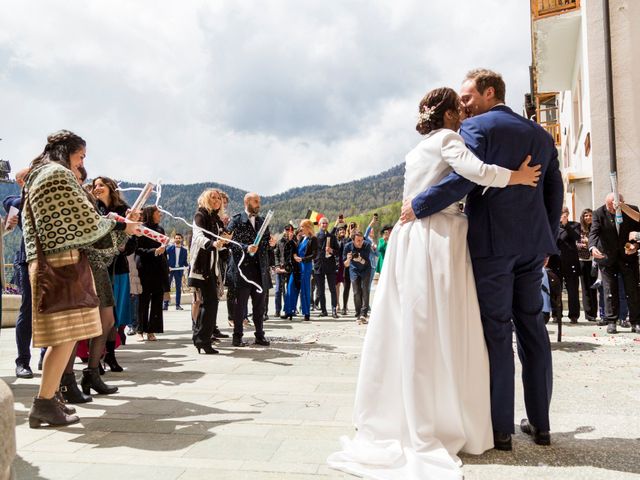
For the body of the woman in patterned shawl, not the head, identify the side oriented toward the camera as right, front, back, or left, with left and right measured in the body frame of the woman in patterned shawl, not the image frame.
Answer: right

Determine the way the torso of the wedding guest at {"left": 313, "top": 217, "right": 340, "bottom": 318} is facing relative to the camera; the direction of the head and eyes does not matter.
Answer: toward the camera

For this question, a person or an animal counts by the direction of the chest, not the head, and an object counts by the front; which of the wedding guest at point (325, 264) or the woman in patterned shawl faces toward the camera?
the wedding guest

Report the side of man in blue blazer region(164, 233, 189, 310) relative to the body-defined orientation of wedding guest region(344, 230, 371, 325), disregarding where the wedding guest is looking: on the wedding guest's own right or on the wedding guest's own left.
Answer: on the wedding guest's own right

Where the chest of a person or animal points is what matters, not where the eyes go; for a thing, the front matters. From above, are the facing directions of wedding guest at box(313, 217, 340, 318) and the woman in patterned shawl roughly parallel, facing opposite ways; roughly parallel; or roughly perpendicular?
roughly perpendicular

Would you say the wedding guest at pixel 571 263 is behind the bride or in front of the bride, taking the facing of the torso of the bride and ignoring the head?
in front

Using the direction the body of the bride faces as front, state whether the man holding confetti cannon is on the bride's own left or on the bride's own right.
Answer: on the bride's own left

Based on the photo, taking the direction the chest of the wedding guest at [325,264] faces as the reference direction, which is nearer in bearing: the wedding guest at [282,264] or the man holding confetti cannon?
the man holding confetti cannon

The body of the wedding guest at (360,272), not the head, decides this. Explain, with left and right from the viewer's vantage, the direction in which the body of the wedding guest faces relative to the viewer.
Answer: facing the viewer

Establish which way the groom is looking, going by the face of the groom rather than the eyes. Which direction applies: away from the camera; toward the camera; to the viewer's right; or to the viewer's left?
to the viewer's left

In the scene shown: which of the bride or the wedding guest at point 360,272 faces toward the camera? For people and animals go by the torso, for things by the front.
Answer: the wedding guest

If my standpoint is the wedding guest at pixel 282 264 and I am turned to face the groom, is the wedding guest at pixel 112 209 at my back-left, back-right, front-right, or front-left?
front-right

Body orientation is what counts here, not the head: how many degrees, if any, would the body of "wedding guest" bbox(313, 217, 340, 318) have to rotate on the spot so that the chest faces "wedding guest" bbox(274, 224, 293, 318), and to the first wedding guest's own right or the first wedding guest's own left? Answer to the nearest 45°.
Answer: approximately 90° to the first wedding guest's own right

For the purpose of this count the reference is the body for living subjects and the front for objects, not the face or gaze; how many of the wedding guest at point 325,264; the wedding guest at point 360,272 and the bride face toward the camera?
2

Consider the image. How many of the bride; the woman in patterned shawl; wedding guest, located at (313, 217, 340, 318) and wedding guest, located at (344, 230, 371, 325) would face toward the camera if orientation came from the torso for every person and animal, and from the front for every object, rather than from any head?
2

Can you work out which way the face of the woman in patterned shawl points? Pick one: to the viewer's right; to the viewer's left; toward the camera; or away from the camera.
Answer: to the viewer's right

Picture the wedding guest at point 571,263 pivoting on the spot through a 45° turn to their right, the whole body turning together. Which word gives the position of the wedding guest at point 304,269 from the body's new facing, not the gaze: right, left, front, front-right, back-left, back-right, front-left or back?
front
